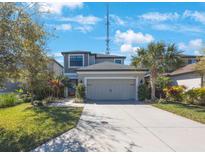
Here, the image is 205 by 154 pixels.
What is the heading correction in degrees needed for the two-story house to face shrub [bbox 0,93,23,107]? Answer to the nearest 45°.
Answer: approximately 45° to its right

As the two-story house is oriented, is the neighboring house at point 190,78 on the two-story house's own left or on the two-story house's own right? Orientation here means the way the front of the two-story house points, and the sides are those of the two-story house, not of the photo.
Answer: on the two-story house's own left

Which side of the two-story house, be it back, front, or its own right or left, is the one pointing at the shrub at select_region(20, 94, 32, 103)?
right

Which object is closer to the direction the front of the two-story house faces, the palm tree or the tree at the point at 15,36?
the tree

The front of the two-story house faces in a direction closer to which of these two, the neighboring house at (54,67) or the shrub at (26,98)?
the shrub

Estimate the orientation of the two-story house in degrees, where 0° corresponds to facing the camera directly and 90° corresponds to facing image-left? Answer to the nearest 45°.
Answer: approximately 0°

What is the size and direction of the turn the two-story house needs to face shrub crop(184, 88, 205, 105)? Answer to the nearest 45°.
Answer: approximately 45° to its left

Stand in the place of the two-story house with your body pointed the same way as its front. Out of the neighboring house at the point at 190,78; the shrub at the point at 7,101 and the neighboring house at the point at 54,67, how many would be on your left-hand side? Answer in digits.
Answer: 1

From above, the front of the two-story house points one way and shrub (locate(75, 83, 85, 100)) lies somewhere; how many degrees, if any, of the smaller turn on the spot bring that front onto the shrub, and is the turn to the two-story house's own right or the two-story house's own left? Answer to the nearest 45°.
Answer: approximately 45° to the two-story house's own right

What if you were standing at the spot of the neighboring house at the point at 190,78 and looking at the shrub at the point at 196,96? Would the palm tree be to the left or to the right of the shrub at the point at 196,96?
right

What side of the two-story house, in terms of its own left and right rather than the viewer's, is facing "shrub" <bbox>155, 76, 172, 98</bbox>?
left

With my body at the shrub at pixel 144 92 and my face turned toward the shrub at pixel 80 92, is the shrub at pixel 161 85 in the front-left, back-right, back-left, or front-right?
back-right
